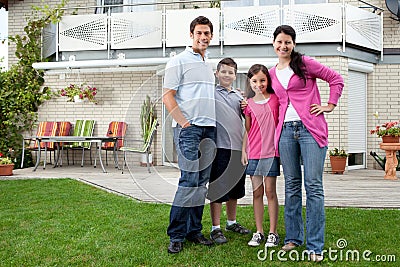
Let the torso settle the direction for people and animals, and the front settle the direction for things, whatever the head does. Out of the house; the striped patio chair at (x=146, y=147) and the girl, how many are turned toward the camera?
2

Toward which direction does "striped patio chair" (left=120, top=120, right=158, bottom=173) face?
to the viewer's left

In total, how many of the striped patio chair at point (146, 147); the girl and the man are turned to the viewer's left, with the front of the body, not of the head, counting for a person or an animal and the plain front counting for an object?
1

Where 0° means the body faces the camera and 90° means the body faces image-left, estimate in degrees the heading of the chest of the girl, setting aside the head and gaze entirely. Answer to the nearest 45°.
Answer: approximately 0°

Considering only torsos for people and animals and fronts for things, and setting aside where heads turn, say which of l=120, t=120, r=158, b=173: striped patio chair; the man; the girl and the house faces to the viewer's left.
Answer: the striped patio chair

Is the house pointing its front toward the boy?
yes
